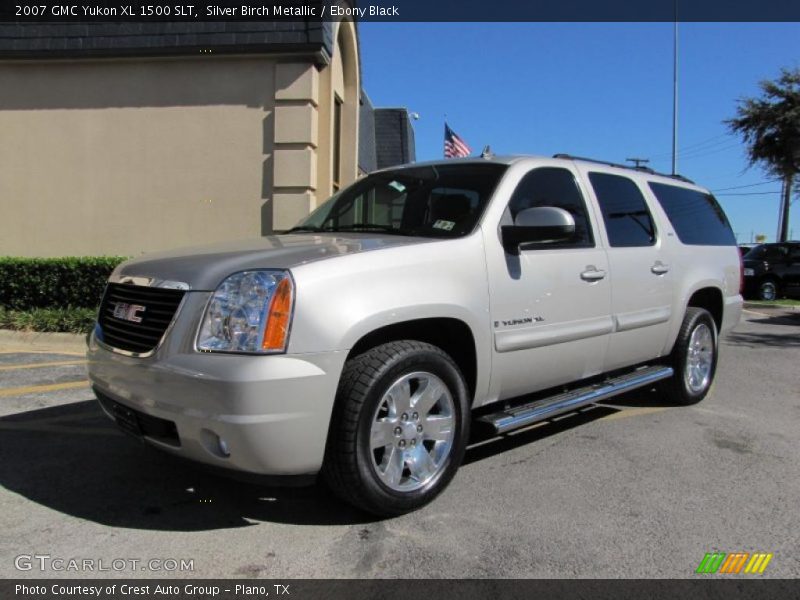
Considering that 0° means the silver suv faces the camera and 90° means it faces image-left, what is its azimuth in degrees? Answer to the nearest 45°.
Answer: approximately 45°

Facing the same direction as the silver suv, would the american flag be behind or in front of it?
behind

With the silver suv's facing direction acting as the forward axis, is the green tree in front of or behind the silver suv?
behind

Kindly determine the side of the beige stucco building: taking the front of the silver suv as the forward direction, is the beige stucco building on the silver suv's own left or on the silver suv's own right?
on the silver suv's own right

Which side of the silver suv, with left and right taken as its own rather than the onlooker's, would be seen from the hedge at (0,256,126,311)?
right

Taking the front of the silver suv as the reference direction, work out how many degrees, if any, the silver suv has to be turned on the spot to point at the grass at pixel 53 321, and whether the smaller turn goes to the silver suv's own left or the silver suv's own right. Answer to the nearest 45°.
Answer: approximately 90° to the silver suv's own right

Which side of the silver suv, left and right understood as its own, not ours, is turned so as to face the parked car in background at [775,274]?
back
